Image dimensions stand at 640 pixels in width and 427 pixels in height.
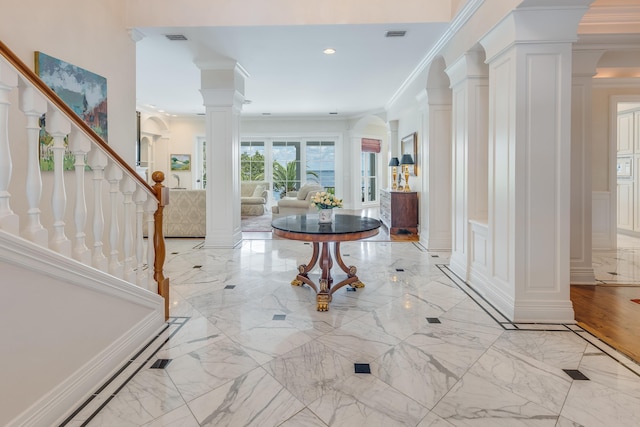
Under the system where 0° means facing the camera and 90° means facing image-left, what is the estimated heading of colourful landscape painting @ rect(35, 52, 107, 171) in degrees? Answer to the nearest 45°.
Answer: approximately 315°

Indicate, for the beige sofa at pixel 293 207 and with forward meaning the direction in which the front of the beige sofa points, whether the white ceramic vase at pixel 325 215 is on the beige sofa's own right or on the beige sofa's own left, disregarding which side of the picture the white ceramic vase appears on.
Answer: on the beige sofa's own left

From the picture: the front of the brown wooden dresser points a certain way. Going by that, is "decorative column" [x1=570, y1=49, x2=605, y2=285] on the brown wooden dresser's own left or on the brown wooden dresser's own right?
on the brown wooden dresser's own left

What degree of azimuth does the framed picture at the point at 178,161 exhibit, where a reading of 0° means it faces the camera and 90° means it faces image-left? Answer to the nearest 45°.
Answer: approximately 0°

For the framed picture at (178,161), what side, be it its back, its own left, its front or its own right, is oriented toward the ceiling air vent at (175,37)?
front

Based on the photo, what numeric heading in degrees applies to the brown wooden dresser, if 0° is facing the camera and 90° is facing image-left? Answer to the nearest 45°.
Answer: approximately 90°
